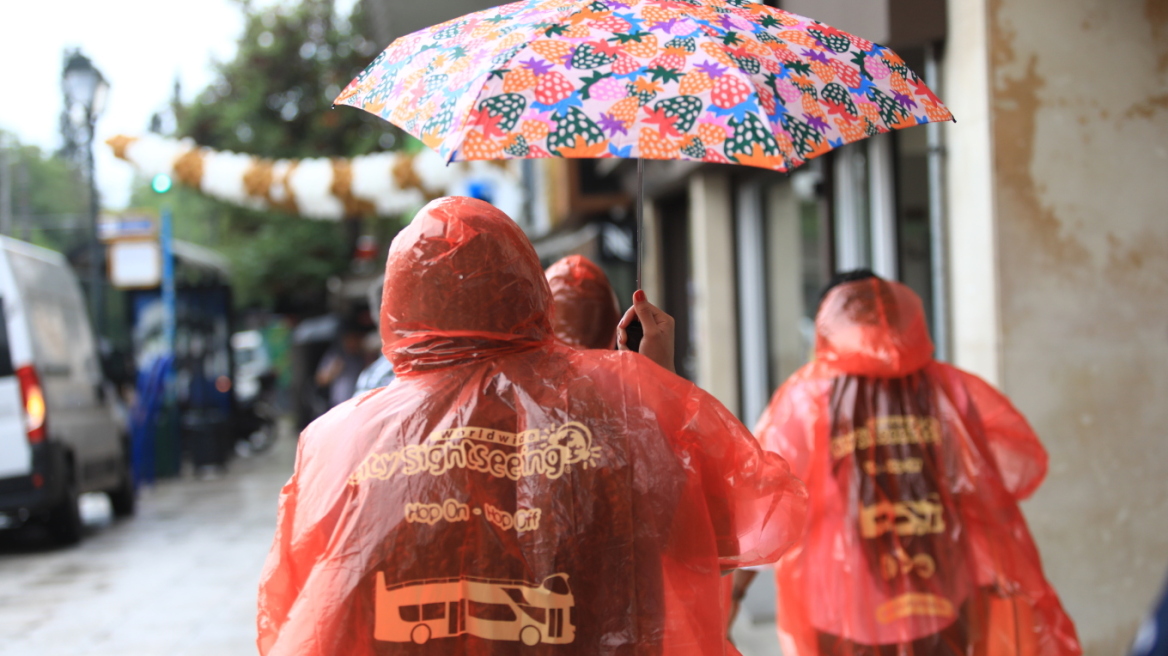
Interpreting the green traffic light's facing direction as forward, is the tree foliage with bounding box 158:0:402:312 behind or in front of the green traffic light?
behind

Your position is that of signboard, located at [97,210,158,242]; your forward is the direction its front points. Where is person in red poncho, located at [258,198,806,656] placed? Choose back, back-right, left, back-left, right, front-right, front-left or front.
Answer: front

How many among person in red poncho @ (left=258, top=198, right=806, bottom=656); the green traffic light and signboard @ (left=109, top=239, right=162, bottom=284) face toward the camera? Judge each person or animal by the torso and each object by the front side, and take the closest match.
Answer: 2

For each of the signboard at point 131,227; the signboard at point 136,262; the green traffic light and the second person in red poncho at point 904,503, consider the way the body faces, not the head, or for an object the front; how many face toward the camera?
3

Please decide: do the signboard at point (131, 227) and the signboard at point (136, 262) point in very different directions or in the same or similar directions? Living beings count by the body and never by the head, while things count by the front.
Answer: same or similar directions

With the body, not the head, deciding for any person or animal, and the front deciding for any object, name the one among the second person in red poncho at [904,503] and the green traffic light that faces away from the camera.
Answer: the second person in red poncho

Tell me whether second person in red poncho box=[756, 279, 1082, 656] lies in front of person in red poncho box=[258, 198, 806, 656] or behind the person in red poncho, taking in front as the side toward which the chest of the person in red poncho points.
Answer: in front

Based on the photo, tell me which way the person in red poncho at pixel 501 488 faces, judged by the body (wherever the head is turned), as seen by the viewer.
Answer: away from the camera

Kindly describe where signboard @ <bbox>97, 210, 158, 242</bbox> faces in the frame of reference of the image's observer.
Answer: facing the viewer

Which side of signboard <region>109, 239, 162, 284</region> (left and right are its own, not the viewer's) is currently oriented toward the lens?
front

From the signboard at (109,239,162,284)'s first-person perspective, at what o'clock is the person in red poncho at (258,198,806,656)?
The person in red poncho is roughly at 12 o'clock from the signboard.

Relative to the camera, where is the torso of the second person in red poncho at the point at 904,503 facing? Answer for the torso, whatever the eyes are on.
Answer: away from the camera

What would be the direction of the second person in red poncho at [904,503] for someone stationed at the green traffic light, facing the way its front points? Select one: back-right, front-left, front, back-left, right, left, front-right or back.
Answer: front

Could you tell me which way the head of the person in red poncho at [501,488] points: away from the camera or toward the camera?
away from the camera

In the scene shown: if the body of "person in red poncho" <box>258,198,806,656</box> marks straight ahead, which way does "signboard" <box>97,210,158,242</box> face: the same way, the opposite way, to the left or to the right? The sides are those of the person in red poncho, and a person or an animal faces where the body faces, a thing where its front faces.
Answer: the opposite way

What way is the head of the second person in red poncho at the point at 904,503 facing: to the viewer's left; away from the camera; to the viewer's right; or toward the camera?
away from the camera
